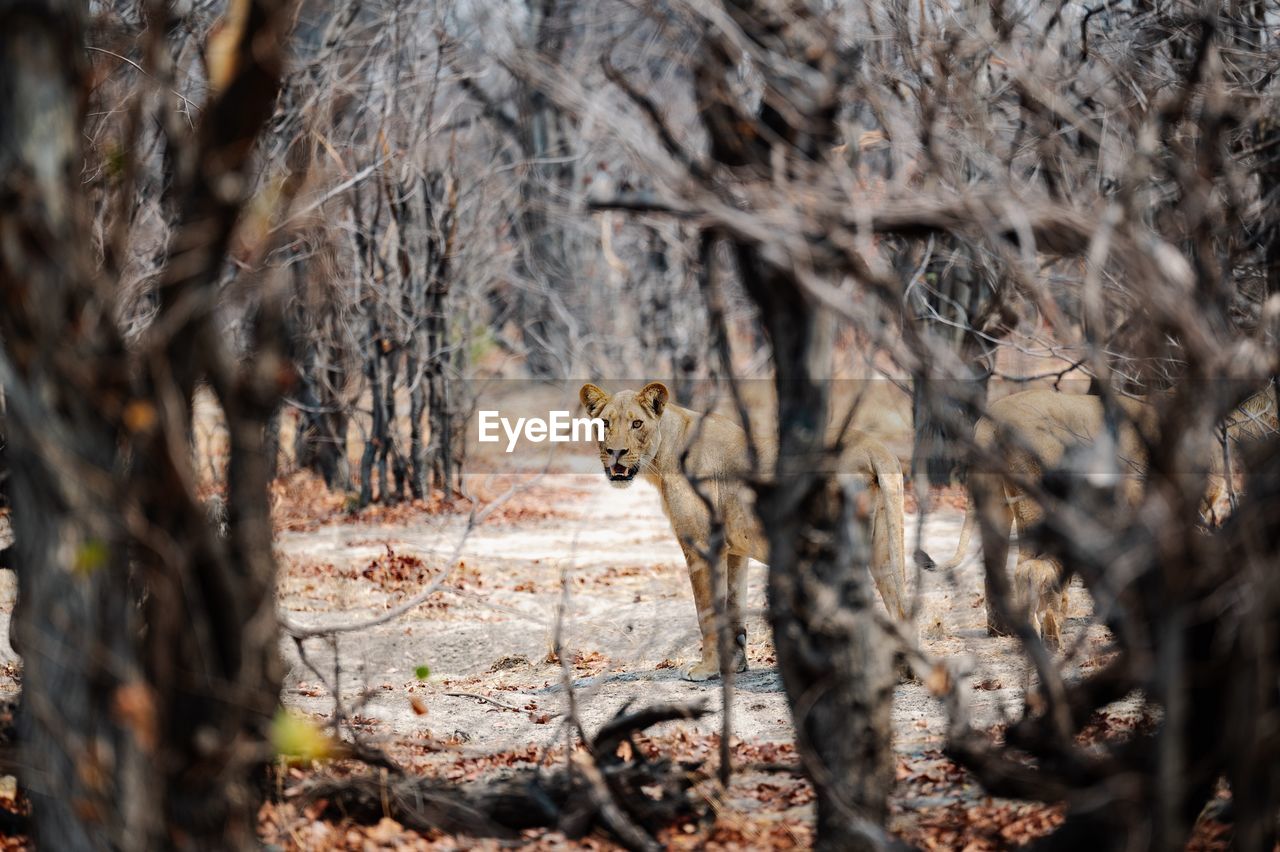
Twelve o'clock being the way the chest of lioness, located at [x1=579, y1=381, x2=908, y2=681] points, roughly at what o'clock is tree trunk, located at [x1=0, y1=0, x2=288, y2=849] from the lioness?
The tree trunk is roughly at 11 o'clock from the lioness.

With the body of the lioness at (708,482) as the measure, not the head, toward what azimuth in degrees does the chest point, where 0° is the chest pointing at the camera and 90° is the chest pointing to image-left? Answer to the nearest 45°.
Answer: approximately 45°

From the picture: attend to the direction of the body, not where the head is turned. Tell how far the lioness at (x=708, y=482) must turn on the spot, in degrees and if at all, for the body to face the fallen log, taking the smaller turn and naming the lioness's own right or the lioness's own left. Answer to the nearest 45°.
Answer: approximately 45° to the lioness's own left

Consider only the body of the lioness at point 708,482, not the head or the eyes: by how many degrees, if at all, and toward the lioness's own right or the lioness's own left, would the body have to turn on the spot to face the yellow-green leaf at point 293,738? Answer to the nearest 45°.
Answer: approximately 45° to the lioness's own left
